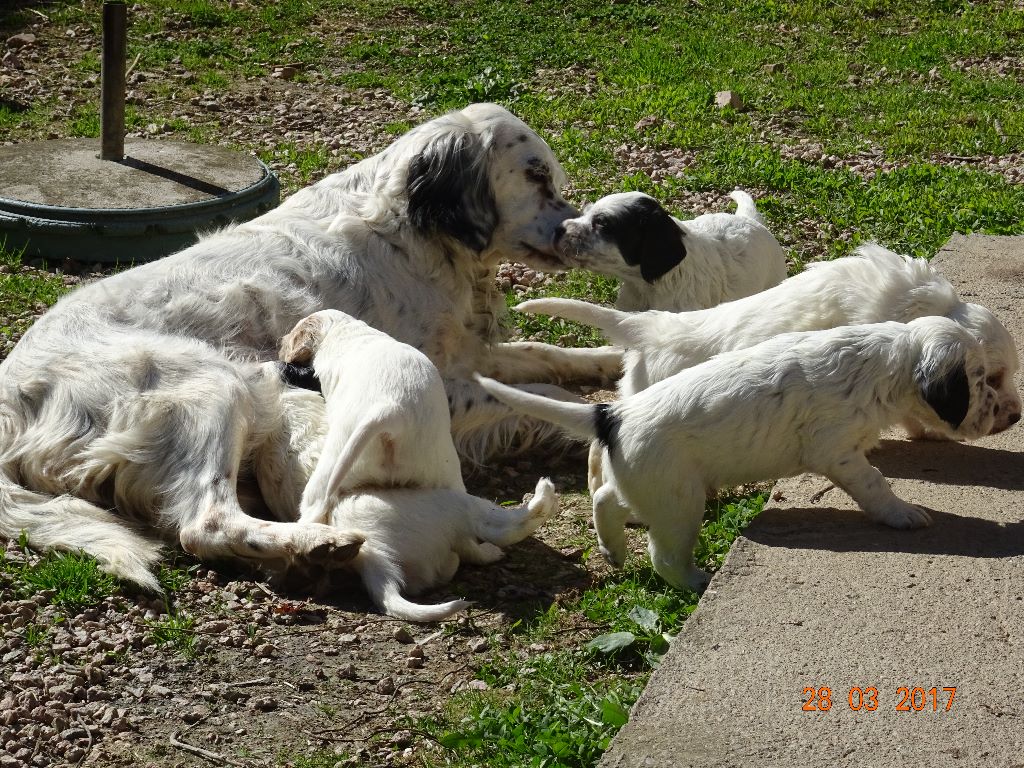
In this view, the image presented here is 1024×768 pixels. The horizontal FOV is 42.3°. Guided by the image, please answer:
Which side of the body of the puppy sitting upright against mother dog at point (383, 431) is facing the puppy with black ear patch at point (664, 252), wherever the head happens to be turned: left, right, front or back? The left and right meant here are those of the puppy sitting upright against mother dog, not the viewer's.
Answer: right

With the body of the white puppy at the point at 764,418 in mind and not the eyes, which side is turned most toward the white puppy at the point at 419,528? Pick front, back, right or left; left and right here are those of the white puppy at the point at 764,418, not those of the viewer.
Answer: back

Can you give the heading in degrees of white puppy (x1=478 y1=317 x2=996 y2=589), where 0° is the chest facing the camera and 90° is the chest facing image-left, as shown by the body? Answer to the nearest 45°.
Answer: approximately 270°

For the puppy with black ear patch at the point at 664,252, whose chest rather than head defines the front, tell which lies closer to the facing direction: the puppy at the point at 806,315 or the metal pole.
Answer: the metal pole

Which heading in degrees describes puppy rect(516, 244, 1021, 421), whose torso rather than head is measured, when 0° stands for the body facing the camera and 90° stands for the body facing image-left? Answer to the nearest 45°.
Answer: approximately 270°

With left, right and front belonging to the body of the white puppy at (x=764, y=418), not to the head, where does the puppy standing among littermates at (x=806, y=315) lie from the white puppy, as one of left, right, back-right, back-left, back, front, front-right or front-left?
left

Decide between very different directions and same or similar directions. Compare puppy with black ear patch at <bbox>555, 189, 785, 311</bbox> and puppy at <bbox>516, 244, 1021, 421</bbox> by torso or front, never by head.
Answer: very different directions

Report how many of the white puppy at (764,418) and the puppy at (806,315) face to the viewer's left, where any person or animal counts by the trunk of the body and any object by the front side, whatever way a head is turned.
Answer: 0

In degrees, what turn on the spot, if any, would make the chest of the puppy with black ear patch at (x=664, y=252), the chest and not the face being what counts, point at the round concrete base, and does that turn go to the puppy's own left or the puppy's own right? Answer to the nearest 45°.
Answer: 0° — it already faces it

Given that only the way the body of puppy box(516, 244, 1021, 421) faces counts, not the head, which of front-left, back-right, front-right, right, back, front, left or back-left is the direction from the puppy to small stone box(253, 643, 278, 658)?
back-right

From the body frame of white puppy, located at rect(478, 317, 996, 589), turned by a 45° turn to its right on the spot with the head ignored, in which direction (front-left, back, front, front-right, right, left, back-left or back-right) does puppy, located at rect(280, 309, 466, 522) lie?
back-right

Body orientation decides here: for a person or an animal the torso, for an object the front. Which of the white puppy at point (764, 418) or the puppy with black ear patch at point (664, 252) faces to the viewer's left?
the puppy with black ear patch

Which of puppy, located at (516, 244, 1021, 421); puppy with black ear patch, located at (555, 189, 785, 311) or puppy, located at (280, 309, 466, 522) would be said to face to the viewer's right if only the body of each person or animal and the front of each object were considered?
puppy, located at (516, 244, 1021, 421)

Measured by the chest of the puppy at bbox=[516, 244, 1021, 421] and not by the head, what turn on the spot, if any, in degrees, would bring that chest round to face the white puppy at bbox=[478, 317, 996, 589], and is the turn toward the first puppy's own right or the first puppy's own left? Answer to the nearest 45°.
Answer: approximately 90° to the first puppy's own right

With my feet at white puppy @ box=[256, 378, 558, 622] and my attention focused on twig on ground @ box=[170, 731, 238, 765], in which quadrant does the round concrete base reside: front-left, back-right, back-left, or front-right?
back-right

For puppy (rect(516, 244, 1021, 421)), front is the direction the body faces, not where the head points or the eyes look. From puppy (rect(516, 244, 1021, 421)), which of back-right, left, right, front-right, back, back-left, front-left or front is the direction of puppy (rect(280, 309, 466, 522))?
back-right

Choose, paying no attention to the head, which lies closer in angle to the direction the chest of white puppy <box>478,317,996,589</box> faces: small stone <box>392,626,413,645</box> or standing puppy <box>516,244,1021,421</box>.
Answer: the standing puppy

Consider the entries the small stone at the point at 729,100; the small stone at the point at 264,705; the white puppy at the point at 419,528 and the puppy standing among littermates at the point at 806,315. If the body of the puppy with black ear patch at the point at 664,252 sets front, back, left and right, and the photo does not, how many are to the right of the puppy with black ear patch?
1

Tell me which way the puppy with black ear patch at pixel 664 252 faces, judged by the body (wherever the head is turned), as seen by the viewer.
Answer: to the viewer's left

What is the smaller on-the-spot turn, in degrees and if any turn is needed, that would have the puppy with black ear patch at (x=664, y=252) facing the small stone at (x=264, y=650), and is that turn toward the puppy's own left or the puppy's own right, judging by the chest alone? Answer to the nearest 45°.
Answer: approximately 90° to the puppy's own left
